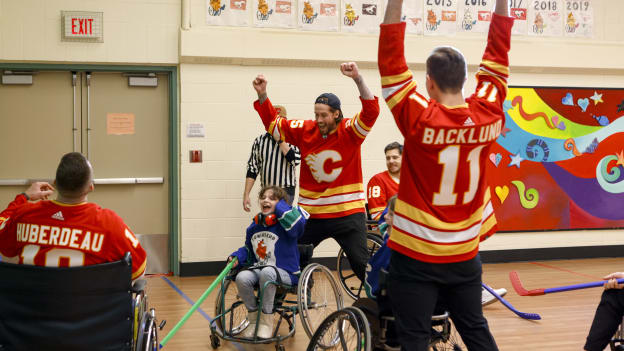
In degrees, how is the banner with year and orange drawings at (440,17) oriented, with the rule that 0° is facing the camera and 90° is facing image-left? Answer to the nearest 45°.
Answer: approximately 0°

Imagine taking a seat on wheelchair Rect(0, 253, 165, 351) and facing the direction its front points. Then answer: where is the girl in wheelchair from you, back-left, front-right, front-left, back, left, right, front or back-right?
front-right

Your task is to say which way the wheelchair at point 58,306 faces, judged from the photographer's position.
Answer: facing away from the viewer

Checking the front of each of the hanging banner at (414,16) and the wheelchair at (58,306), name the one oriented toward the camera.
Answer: the hanging banner

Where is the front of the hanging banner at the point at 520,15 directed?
toward the camera

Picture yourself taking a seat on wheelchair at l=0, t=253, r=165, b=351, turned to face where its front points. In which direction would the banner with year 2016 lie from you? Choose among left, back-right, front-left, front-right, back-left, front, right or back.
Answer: front-right

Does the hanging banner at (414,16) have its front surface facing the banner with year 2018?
no

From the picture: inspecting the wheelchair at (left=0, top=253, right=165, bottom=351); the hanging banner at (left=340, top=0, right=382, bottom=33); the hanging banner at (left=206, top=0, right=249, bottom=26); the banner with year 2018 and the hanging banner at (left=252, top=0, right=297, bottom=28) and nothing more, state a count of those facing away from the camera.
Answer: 1

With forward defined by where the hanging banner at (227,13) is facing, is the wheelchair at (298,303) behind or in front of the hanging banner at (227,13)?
in front

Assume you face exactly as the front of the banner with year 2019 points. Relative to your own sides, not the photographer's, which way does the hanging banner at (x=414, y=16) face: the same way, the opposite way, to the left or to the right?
the same way

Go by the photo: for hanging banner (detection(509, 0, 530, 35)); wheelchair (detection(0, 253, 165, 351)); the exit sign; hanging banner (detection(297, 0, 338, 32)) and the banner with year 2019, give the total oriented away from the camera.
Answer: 1

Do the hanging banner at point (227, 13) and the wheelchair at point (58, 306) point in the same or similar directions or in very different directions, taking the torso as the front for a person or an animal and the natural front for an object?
very different directions

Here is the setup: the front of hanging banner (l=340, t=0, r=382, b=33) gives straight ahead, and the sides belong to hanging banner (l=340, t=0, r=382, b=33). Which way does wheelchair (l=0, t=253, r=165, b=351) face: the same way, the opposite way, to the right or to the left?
the opposite way

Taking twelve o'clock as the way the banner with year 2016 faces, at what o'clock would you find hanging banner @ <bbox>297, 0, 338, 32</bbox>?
The hanging banner is roughly at 2 o'clock from the banner with year 2016.

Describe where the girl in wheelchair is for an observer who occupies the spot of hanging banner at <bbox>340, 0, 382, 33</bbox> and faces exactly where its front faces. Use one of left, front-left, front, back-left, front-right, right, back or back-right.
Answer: front

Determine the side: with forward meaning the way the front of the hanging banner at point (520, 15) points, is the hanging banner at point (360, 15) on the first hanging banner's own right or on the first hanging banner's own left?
on the first hanging banner's own right

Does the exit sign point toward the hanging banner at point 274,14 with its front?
no

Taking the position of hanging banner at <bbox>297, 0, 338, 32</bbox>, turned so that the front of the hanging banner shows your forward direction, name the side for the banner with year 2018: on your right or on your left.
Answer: on your left

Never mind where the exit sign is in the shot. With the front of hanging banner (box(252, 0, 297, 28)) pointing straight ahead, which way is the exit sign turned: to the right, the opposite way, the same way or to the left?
the same way

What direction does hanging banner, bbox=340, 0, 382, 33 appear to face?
toward the camera

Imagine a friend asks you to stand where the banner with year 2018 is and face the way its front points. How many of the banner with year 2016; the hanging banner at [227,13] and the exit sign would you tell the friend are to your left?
0

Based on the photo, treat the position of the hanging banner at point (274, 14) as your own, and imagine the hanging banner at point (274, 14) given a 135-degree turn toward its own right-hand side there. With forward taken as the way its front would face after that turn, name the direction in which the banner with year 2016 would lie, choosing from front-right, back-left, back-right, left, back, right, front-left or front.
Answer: back-right

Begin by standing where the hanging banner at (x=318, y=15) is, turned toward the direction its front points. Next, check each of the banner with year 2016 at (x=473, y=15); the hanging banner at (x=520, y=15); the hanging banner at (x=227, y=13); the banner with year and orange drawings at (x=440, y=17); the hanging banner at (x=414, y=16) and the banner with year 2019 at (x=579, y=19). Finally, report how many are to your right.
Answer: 1

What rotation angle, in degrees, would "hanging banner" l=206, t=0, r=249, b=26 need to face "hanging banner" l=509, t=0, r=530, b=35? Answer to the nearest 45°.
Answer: approximately 90° to its left

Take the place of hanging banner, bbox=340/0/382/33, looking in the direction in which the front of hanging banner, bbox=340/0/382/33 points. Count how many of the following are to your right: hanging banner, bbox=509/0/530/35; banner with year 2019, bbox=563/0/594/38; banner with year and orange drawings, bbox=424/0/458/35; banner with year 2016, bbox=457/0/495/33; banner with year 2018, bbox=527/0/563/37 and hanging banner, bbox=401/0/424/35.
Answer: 0
